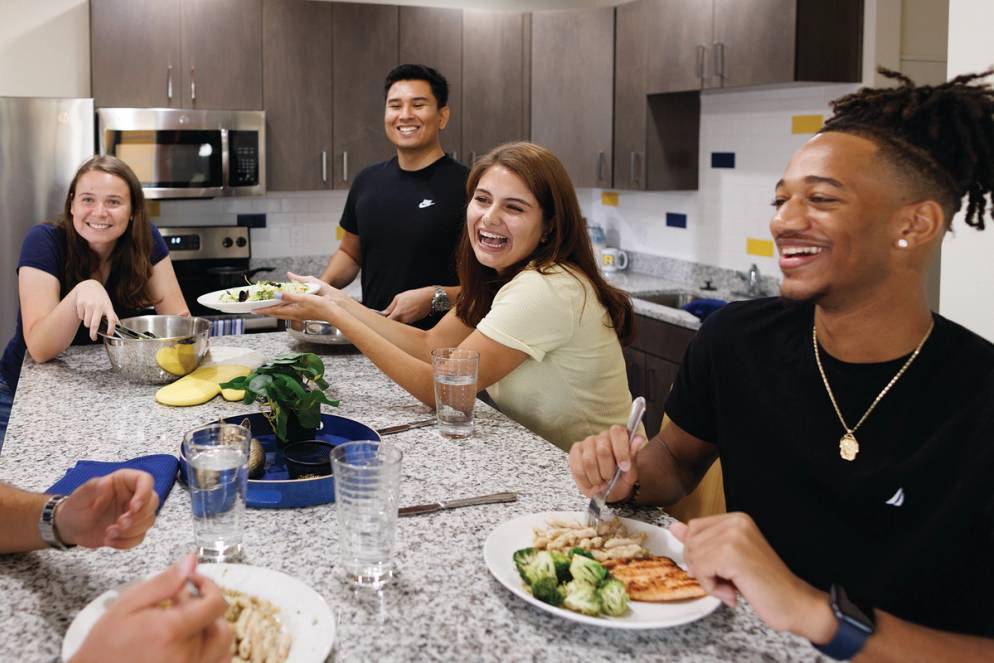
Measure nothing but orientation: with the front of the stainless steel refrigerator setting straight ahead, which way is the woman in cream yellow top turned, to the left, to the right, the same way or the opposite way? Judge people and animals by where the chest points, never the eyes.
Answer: to the right

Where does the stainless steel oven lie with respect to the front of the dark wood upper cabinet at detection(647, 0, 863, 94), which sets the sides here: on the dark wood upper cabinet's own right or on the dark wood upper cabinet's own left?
on the dark wood upper cabinet's own right

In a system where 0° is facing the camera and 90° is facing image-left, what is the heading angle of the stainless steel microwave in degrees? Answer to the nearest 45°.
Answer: approximately 0°

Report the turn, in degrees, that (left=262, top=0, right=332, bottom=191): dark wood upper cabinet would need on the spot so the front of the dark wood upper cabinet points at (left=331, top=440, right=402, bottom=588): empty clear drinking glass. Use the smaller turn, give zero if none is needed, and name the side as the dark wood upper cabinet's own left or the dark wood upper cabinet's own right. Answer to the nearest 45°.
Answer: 0° — it already faces it

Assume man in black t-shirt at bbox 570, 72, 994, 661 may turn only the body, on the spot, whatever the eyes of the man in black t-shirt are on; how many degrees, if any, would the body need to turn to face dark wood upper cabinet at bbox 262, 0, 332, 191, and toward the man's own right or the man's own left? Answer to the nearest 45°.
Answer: approximately 90° to the man's own right

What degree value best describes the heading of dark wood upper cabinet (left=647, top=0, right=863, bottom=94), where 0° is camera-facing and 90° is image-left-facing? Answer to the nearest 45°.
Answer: approximately 45°

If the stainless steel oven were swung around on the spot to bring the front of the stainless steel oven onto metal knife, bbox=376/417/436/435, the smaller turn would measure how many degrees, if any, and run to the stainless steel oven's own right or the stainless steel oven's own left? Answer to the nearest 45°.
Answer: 0° — it already faces it

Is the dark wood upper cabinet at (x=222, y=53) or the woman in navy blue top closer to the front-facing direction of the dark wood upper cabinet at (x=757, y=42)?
the woman in navy blue top

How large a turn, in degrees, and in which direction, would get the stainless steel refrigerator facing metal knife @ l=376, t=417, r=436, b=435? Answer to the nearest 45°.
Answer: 0° — it already faces it

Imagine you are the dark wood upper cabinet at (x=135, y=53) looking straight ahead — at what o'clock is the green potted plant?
The green potted plant is roughly at 12 o'clock from the dark wood upper cabinet.
